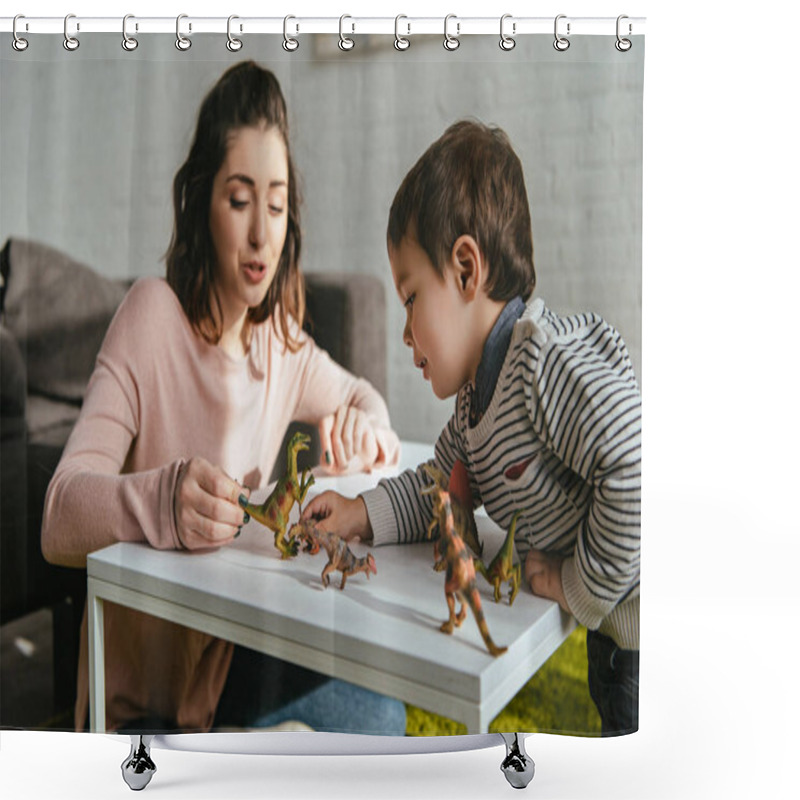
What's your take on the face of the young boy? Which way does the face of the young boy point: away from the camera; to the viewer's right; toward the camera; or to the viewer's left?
to the viewer's left

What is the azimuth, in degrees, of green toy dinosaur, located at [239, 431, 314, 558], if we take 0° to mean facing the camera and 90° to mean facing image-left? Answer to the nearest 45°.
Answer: approximately 270°
